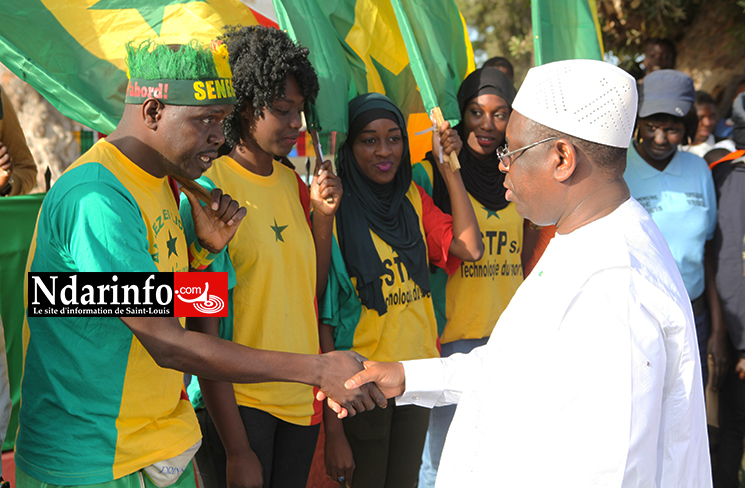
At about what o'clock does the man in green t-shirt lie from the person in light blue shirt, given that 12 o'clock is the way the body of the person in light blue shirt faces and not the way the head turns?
The man in green t-shirt is roughly at 1 o'clock from the person in light blue shirt.

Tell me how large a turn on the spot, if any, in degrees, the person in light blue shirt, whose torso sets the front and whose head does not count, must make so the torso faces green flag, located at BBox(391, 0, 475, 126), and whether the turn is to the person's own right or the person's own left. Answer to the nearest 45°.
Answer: approximately 45° to the person's own right

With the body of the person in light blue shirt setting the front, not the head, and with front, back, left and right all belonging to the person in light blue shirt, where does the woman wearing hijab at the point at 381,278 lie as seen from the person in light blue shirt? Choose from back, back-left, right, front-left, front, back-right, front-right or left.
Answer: front-right

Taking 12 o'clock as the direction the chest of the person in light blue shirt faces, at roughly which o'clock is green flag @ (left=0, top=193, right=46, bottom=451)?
The green flag is roughly at 2 o'clock from the person in light blue shirt.

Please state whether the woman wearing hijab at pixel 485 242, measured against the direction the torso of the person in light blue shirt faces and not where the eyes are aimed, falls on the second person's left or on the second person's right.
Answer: on the second person's right

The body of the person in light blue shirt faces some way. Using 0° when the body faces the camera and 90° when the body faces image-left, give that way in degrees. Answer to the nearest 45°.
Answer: approximately 0°

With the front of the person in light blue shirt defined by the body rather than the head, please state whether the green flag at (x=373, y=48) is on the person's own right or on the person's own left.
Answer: on the person's own right
